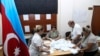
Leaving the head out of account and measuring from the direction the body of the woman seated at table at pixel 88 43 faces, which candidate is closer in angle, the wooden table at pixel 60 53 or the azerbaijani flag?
the wooden table

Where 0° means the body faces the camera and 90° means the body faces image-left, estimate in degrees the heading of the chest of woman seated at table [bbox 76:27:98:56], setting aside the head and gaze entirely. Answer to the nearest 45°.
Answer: approximately 90°

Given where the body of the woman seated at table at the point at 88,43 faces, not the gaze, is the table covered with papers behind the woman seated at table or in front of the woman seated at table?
in front

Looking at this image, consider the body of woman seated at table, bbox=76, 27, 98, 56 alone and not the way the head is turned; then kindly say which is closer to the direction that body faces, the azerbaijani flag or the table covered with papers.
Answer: the table covered with papers

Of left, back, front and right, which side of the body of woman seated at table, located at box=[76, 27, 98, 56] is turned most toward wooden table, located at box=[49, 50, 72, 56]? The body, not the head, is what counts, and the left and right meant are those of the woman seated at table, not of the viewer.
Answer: front
